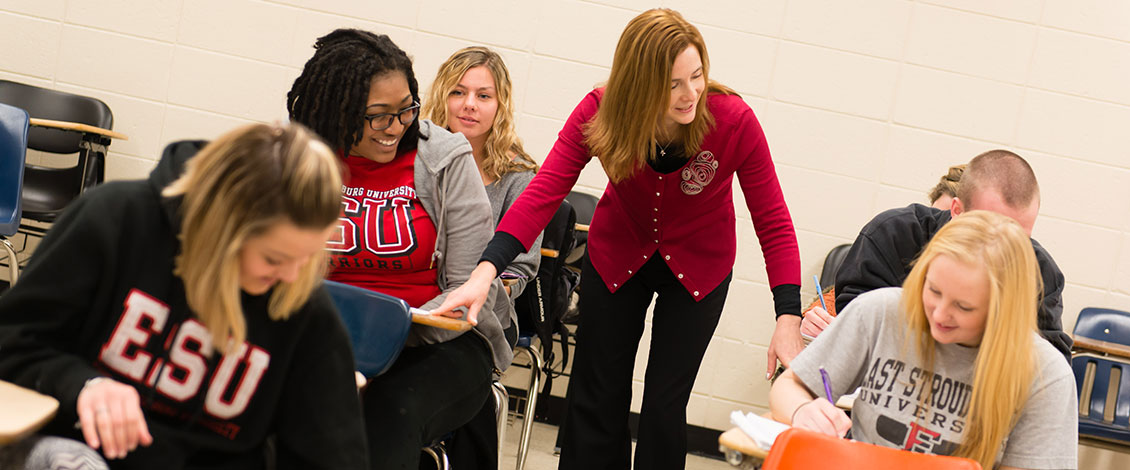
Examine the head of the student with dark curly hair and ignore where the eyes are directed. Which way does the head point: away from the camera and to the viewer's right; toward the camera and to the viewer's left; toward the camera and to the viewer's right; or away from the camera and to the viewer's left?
toward the camera and to the viewer's right

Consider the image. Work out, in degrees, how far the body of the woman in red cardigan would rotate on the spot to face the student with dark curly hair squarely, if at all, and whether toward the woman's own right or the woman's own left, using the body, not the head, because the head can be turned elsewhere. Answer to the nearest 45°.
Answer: approximately 90° to the woman's own right

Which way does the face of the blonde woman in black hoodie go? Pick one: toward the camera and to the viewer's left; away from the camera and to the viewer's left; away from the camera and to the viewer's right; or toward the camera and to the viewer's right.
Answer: toward the camera and to the viewer's right

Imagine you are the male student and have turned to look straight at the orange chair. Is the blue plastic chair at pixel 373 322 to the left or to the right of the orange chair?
right

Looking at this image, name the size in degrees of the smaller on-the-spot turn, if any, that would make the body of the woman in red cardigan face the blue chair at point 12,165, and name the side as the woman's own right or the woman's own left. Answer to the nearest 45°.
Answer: approximately 90° to the woman's own right

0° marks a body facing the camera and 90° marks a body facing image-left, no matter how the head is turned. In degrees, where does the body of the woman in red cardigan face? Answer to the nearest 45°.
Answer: approximately 0°

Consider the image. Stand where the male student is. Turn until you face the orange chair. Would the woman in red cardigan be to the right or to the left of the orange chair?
right

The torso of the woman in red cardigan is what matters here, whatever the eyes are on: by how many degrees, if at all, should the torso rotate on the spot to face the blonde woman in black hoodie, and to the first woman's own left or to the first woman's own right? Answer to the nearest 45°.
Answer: approximately 45° to the first woman's own right

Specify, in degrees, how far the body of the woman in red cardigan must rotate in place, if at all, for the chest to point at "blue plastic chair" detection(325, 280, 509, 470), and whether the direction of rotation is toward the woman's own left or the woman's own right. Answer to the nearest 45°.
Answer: approximately 45° to the woman's own right

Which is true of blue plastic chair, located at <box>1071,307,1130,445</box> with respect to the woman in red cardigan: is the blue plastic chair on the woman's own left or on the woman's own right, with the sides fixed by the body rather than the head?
on the woman's own left
